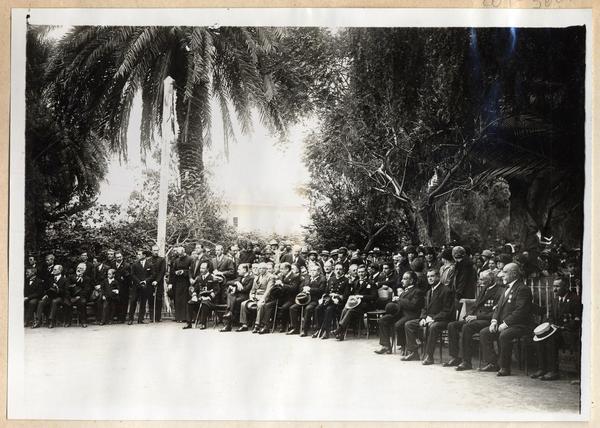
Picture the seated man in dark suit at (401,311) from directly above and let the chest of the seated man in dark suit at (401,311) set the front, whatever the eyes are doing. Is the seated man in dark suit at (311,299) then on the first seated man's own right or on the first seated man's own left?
on the first seated man's own right

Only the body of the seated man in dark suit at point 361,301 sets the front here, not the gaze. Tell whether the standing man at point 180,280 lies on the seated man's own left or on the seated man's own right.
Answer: on the seated man's own right

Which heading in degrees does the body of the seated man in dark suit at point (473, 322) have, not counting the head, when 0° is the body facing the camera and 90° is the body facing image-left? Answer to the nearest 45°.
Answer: approximately 45°

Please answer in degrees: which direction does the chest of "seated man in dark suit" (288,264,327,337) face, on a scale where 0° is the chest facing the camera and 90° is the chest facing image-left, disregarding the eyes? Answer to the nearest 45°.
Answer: approximately 45°

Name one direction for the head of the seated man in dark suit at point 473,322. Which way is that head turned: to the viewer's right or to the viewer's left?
to the viewer's left

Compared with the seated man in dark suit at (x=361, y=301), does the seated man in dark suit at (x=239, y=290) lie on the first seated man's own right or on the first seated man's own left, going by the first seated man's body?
on the first seated man's own right

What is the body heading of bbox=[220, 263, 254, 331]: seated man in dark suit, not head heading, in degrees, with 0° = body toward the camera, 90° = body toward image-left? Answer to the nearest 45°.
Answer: approximately 45°

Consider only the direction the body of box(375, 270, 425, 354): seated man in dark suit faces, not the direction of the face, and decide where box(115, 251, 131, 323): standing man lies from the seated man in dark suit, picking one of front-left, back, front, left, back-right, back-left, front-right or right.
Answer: front-right

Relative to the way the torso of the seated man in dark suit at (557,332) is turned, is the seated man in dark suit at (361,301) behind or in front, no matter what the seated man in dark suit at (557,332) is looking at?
in front

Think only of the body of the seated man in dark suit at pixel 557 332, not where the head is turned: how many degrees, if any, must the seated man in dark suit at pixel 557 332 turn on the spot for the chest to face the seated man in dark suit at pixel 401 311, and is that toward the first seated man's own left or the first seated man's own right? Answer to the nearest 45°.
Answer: approximately 45° to the first seated man's own right
